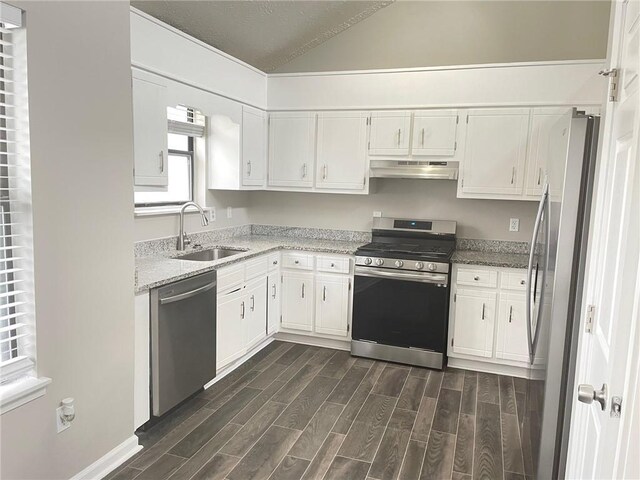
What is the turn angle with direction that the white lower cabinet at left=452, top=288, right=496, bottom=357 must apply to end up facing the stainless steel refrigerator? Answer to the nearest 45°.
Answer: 0° — it already faces it

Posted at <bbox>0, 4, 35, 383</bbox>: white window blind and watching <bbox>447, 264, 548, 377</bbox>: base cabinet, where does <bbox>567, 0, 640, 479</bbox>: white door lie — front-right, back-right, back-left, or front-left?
front-right

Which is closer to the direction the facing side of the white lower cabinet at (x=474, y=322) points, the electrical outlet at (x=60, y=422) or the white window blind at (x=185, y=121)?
the electrical outlet

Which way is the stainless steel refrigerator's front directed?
to the viewer's left

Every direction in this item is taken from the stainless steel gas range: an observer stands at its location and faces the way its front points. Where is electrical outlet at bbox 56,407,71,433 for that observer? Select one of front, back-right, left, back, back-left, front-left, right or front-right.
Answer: front-right

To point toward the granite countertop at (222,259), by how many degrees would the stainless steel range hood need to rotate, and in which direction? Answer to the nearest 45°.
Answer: approximately 45° to its right

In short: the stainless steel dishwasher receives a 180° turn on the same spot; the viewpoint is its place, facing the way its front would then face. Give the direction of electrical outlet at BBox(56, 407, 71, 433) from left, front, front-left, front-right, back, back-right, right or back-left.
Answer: left

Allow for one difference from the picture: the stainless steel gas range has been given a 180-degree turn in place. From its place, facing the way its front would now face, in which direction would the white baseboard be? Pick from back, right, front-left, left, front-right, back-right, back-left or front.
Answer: back-left

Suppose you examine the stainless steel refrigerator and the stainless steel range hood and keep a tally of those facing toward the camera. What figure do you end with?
1

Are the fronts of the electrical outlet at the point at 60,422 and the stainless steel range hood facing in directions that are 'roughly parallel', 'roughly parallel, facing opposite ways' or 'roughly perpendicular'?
roughly perpendicular

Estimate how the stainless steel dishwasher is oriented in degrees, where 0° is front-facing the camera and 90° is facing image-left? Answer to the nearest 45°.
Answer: approximately 315°

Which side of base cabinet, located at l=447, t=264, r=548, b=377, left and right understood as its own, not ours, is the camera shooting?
front

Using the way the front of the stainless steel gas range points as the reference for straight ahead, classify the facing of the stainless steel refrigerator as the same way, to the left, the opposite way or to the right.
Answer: to the right

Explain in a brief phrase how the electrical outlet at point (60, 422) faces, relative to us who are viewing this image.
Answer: facing the viewer and to the right of the viewer

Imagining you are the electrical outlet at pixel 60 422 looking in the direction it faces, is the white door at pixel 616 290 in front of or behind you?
in front

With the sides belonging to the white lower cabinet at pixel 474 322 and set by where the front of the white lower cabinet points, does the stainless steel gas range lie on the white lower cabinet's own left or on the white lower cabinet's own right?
on the white lower cabinet's own right

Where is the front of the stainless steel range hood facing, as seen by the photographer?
facing the viewer

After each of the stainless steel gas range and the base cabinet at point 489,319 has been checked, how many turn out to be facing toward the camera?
2
